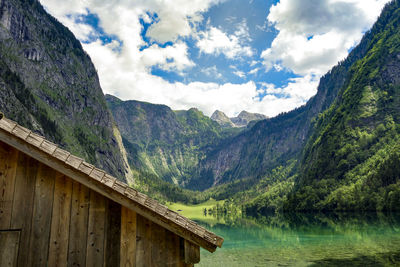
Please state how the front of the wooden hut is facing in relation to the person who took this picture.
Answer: facing the viewer
